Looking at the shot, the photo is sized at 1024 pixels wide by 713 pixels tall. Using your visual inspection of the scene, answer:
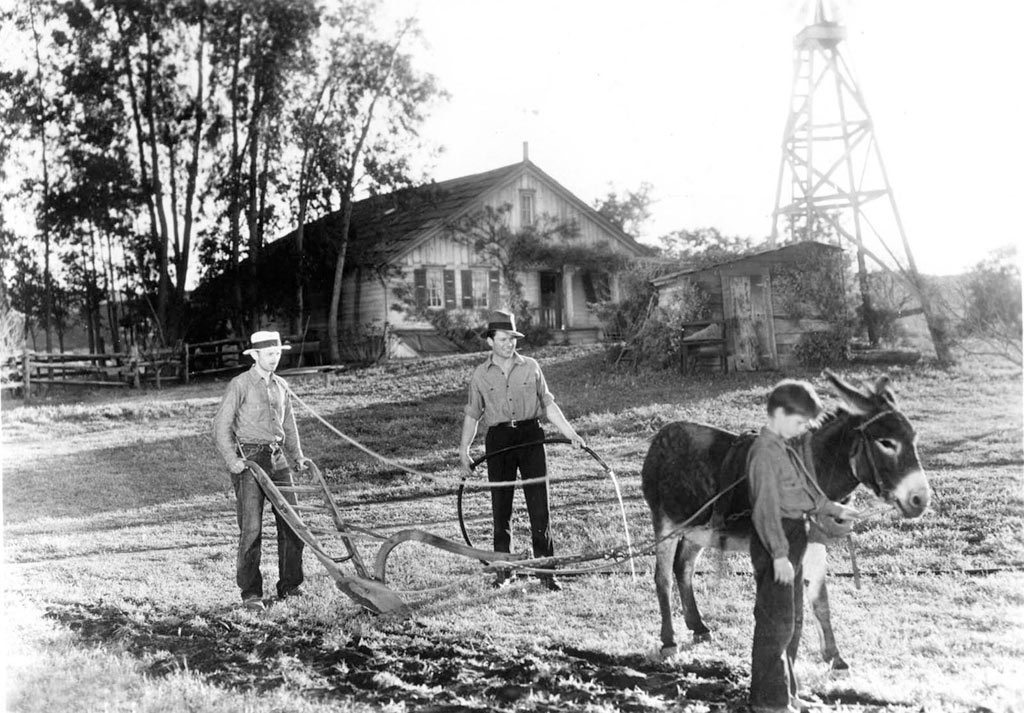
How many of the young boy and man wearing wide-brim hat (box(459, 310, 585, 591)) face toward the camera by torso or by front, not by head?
1

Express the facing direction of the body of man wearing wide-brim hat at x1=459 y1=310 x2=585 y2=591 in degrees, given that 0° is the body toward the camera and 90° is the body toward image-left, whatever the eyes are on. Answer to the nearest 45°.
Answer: approximately 0°

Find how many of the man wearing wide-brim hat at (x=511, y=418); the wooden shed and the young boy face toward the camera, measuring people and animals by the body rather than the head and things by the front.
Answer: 2

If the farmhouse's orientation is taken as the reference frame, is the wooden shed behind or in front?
in front

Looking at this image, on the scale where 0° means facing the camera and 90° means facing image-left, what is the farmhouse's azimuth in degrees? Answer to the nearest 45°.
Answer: approximately 315°

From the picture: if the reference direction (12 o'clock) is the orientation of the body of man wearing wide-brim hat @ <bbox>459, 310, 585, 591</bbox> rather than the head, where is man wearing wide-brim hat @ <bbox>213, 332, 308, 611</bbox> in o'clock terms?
man wearing wide-brim hat @ <bbox>213, 332, 308, 611</bbox> is roughly at 3 o'clock from man wearing wide-brim hat @ <bbox>459, 310, 585, 591</bbox>.

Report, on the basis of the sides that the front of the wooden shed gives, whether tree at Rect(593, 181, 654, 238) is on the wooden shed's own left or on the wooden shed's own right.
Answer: on the wooden shed's own right
